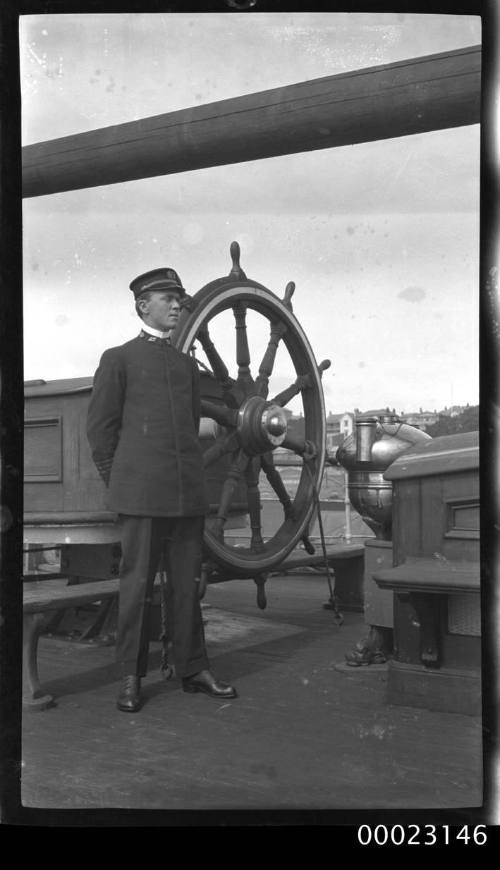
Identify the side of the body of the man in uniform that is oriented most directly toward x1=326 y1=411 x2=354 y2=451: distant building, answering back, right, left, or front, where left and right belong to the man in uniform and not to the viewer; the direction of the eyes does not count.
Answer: left

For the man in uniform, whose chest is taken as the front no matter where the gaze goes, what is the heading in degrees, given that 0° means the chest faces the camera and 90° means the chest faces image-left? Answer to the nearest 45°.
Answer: approximately 315°

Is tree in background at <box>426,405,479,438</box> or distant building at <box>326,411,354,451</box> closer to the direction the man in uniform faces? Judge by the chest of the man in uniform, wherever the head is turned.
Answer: the tree in background
